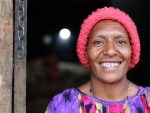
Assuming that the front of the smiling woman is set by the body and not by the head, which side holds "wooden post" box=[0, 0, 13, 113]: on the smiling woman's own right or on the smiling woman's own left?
on the smiling woman's own right

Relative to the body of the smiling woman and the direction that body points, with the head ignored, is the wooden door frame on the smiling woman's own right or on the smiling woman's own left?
on the smiling woman's own right

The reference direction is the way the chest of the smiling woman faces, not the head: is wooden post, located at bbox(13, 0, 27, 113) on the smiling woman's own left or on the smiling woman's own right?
on the smiling woman's own right

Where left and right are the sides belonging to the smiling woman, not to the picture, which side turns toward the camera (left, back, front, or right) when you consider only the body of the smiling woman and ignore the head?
front

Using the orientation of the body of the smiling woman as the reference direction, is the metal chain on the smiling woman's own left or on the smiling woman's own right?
on the smiling woman's own right
